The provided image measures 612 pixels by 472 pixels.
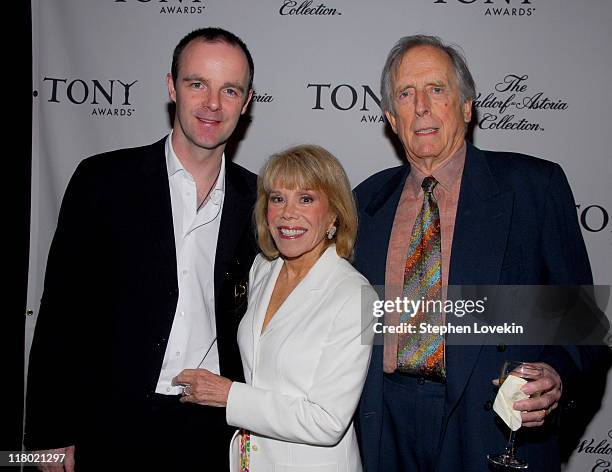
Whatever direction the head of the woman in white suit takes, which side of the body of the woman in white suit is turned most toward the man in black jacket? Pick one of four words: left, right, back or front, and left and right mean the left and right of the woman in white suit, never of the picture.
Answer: right

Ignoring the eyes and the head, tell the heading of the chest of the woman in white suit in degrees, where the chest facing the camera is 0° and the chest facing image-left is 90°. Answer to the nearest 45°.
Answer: approximately 45°
